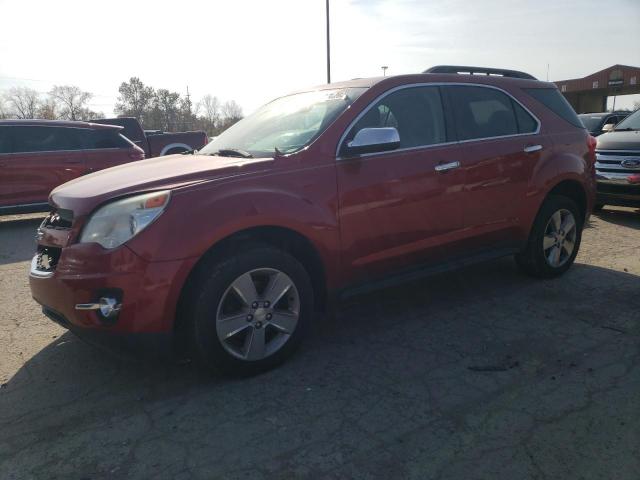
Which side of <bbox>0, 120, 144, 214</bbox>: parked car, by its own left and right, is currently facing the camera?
left

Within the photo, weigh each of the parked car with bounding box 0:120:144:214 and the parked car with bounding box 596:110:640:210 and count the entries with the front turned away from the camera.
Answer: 0

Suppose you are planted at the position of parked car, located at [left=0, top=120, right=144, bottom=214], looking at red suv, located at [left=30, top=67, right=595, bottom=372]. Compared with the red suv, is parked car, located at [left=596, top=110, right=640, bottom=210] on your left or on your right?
left

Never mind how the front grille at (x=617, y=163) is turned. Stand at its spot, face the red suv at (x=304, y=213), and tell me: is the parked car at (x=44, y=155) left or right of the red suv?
right

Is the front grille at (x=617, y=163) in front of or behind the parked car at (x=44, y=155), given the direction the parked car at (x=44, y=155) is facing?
behind

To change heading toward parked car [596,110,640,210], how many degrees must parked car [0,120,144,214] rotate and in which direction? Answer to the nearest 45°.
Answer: approximately 135° to its left

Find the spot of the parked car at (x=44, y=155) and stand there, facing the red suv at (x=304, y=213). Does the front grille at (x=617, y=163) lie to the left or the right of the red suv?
left

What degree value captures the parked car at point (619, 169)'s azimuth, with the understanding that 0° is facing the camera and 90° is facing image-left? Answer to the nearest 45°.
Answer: approximately 45°

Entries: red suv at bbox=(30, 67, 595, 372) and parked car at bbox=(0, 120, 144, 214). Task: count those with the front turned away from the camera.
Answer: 0

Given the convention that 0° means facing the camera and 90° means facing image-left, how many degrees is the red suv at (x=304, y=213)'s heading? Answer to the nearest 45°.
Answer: approximately 45°

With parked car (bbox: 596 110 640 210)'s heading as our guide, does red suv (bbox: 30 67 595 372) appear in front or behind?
in front

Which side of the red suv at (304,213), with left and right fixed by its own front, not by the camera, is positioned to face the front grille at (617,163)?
back
